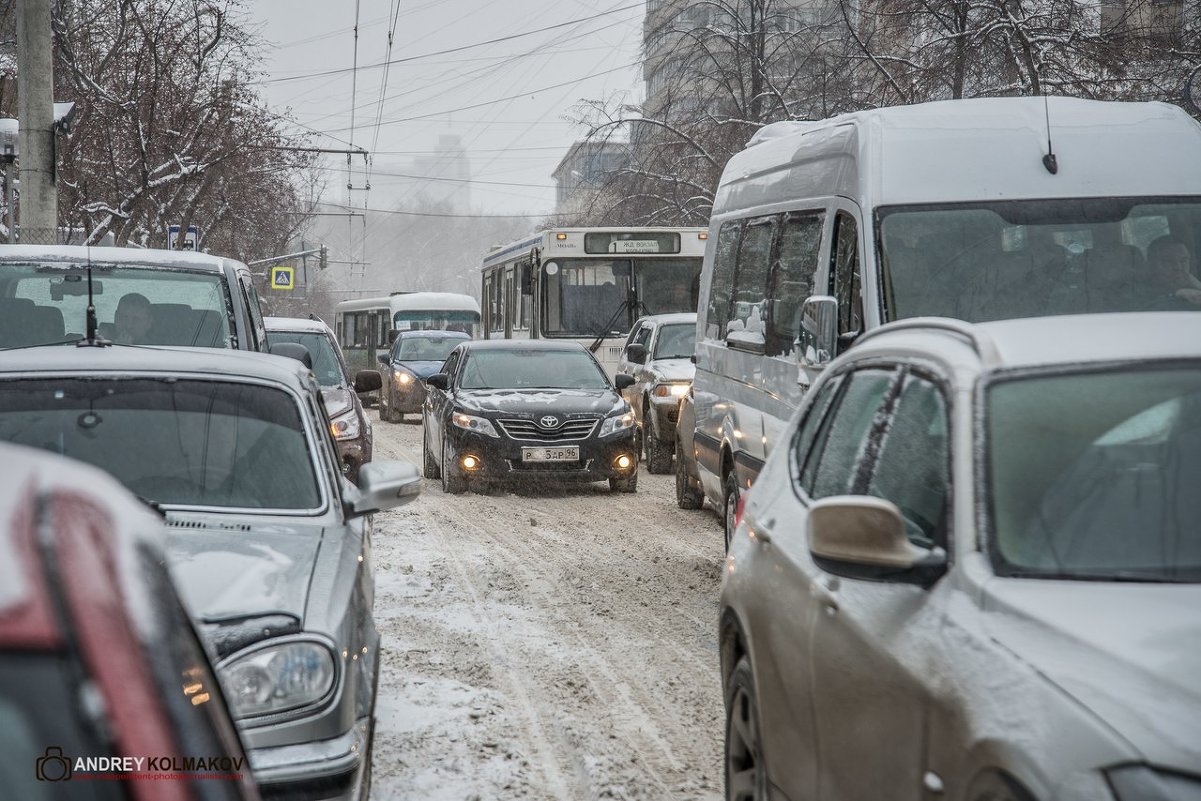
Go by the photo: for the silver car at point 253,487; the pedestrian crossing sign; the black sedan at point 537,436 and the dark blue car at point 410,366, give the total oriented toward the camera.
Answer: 4

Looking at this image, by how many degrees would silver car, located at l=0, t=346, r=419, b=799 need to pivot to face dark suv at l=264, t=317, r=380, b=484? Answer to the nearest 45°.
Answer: approximately 180°

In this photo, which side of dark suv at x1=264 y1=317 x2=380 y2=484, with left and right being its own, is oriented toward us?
front

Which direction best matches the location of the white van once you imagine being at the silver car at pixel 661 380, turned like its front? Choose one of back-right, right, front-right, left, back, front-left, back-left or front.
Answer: front

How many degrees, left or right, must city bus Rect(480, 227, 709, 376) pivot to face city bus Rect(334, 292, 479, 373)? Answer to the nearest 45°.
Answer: approximately 180°

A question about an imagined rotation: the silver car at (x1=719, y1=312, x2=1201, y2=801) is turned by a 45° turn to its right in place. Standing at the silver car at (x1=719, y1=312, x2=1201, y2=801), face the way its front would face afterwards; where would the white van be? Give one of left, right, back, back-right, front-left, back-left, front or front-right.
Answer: back

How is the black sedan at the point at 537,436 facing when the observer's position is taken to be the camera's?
facing the viewer

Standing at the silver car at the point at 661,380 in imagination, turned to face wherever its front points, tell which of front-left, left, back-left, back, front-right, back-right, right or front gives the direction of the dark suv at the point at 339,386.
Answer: front-right

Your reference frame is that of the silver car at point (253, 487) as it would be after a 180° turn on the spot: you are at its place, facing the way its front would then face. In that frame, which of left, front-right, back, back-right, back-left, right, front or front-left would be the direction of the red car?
back

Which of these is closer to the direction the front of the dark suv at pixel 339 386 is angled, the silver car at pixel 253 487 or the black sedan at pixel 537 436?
the silver car

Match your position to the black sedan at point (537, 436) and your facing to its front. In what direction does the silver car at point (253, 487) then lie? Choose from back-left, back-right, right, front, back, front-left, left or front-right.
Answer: front

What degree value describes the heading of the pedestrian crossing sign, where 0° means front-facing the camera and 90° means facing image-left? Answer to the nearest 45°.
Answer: approximately 0°

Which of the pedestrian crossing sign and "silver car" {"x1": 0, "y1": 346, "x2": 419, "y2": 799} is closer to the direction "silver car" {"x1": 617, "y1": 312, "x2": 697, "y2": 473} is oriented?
the silver car

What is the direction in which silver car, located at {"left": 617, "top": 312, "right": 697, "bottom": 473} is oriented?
toward the camera

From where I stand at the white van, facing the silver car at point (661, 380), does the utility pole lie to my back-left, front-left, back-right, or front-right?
front-left

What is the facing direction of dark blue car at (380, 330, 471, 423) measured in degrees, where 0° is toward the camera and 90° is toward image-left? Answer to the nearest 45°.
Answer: approximately 0°

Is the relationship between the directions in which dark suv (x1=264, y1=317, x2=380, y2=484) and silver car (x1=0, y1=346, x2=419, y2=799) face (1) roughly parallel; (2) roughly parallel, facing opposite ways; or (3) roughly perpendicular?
roughly parallel
